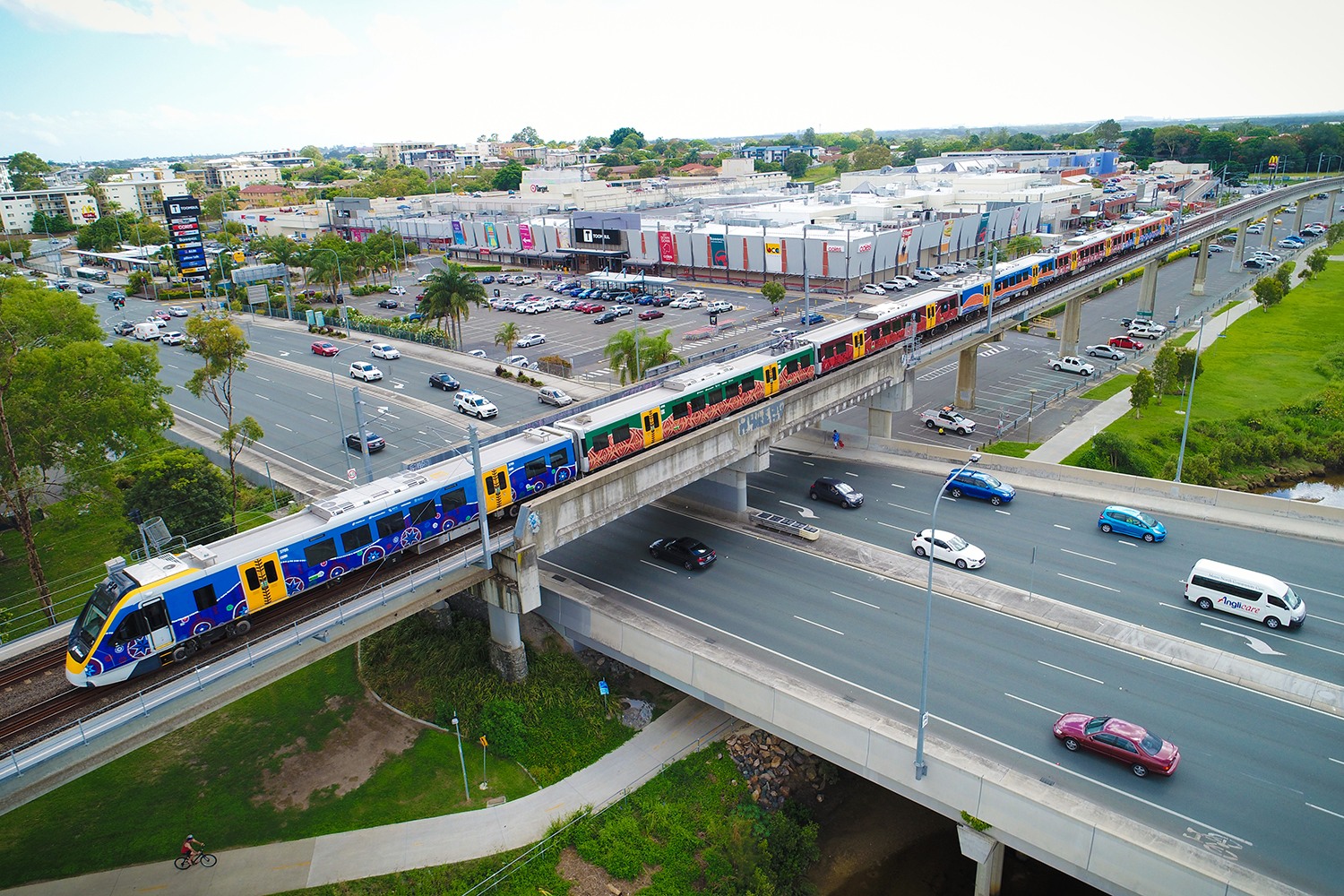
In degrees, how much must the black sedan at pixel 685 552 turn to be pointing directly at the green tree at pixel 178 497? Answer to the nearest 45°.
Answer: approximately 45° to its left

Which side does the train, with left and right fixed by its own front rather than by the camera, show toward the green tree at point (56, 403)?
right

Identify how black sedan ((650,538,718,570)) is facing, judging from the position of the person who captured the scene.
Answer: facing away from the viewer and to the left of the viewer

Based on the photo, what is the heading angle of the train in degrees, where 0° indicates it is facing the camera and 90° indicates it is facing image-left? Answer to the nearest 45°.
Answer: approximately 45°

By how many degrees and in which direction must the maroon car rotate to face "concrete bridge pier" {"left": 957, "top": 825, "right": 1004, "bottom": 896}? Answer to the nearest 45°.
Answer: approximately 90° to its left

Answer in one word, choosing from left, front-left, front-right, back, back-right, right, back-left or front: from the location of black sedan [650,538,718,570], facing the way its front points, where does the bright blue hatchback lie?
back-right

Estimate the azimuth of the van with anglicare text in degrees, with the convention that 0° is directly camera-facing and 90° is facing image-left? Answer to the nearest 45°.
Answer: approximately 315°

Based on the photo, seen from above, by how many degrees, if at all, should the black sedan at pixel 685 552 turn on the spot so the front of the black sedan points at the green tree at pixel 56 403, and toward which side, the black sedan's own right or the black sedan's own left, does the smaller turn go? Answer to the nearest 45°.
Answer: approximately 45° to the black sedan's own left

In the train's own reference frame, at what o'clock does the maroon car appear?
The maroon car is roughly at 8 o'clock from the train.
